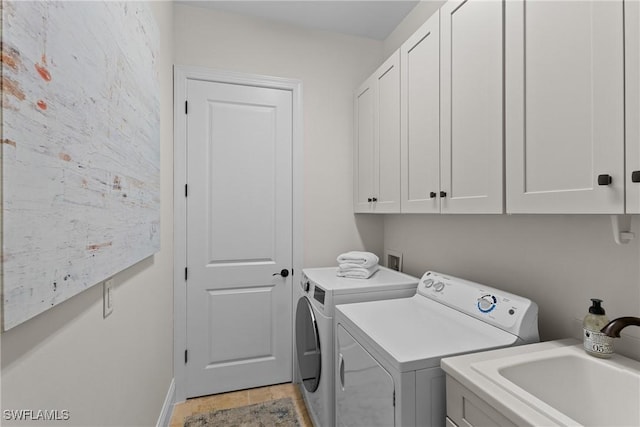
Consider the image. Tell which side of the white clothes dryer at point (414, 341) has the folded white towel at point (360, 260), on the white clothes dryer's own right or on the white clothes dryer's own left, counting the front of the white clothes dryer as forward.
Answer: on the white clothes dryer's own right

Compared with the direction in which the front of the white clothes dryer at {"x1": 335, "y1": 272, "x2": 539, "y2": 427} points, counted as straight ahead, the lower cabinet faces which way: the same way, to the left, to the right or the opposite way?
the same way

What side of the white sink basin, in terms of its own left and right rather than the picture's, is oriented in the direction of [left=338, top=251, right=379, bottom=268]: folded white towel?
right

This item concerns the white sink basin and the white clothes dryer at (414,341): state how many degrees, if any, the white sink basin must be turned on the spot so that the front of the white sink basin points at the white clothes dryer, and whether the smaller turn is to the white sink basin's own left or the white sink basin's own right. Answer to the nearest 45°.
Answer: approximately 45° to the white sink basin's own right

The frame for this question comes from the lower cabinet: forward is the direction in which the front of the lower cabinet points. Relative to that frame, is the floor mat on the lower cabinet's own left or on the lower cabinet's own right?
on the lower cabinet's own right

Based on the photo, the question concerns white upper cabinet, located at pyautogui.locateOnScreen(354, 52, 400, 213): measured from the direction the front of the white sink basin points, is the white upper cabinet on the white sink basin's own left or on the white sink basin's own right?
on the white sink basin's own right

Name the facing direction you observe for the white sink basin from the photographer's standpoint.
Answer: facing the viewer and to the left of the viewer

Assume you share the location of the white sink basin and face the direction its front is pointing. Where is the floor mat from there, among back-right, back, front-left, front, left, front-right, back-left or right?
front-right

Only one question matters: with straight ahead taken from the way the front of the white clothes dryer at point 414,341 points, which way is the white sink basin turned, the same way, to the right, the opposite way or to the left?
the same way

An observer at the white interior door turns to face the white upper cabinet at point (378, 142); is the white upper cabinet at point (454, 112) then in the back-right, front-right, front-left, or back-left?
front-right

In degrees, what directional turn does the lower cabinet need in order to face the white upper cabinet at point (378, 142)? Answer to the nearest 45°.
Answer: approximately 90° to its right
